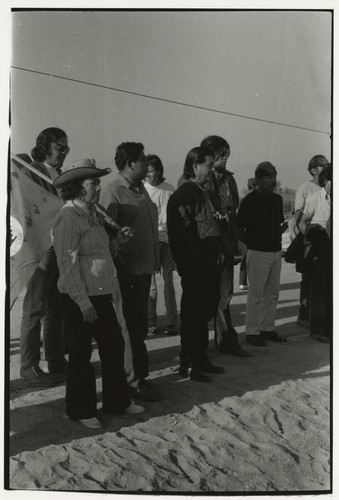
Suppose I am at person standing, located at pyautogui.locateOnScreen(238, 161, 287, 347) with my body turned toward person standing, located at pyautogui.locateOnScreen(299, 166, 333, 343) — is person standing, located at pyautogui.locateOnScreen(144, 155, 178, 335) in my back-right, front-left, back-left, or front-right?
back-left

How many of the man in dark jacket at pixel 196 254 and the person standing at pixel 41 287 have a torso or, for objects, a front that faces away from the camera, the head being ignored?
0

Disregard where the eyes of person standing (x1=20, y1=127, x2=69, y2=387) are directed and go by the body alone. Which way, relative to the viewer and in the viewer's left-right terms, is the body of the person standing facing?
facing the viewer and to the right of the viewer

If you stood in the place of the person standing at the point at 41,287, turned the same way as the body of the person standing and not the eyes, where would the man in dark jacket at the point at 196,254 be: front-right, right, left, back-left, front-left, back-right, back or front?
front-left
